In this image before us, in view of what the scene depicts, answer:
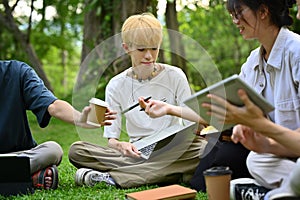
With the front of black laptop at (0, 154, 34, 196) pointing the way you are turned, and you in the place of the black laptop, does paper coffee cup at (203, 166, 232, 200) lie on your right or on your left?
on your left

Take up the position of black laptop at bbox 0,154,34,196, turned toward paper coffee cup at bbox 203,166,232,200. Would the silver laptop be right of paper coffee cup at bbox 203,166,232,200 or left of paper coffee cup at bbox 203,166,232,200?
left

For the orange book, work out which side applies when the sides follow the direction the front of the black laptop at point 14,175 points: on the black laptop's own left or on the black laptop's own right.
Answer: on the black laptop's own left
